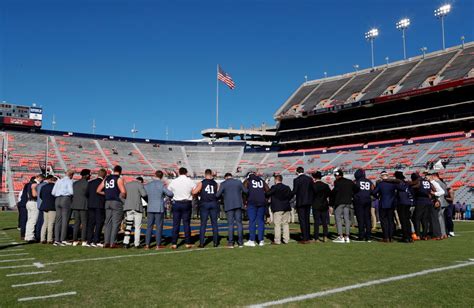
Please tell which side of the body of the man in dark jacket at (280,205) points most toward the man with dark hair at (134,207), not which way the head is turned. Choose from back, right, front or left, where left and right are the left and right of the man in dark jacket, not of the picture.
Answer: left

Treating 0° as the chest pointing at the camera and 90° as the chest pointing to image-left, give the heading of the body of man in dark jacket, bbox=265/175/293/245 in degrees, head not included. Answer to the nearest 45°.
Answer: approximately 180°

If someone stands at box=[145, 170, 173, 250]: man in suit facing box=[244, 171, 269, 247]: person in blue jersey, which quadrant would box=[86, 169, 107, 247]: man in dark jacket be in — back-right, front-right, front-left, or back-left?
back-left

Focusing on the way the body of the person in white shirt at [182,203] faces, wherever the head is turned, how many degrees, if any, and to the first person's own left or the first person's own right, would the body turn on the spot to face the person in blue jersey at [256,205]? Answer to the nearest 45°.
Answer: approximately 90° to the first person's own right

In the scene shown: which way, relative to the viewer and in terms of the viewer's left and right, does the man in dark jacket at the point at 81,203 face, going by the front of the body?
facing away from the viewer and to the right of the viewer

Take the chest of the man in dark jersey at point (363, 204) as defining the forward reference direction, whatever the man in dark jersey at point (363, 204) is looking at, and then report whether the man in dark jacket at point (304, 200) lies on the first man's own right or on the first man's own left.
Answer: on the first man's own left

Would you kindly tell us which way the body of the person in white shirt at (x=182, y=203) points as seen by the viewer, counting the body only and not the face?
away from the camera

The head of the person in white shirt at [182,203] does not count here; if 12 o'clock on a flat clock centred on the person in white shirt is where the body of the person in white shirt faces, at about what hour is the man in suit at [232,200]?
The man in suit is roughly at 3 o'clock from the person in white shirt.

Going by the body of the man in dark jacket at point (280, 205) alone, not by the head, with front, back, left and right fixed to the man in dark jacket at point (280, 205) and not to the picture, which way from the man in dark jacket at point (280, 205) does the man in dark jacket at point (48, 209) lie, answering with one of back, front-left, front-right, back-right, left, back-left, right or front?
left

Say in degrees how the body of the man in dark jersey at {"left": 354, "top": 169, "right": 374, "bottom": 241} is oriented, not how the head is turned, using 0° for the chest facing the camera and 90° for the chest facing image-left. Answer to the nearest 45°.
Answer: approximately 180°

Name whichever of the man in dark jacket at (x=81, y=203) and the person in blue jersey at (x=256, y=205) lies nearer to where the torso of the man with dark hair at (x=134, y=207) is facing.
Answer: the person in blue jersey

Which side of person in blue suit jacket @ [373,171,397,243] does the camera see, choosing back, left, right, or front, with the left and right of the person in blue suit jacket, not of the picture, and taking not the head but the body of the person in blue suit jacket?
back

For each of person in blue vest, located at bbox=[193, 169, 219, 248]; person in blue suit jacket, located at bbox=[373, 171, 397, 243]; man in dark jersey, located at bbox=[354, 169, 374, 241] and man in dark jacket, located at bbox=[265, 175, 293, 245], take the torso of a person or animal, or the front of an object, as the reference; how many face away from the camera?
4

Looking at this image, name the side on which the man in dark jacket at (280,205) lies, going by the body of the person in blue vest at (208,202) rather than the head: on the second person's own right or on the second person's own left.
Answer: on the second person's own right

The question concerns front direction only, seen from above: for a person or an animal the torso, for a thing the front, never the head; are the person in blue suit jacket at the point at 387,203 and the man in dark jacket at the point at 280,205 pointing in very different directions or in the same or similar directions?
same or similar directions

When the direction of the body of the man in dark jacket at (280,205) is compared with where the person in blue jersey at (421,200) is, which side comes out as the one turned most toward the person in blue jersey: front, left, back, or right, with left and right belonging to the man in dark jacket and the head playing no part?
right

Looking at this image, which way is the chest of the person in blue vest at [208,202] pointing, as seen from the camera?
away from the camera
